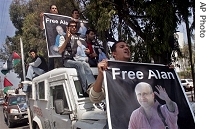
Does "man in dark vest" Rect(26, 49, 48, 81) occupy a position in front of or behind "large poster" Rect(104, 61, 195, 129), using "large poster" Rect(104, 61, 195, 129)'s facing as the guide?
behind

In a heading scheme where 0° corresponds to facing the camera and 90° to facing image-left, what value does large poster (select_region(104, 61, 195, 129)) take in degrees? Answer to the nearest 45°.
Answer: approximately 0°

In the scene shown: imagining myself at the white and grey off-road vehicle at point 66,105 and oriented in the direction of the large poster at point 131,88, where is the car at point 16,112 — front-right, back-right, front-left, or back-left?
back-left

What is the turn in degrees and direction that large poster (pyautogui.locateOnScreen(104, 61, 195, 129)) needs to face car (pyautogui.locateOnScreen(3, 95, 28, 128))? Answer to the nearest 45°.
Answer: approximately 135° to its right
